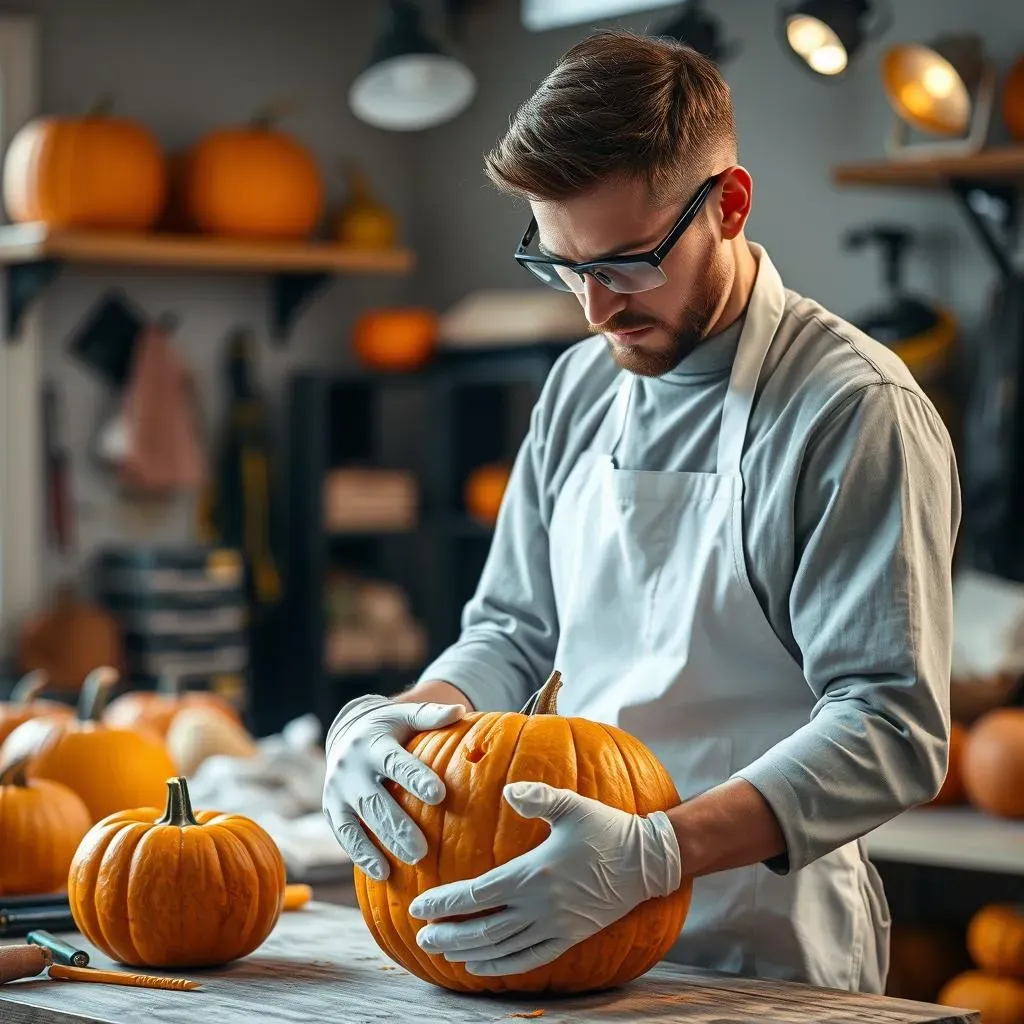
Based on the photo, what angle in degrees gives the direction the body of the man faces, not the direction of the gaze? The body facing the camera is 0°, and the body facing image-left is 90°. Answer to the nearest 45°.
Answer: approximately 45°

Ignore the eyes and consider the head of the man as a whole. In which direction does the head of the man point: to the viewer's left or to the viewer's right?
to the viewer's left

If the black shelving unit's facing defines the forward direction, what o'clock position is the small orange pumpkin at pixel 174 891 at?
The small orange pumpkin is roughly at 12 o'clock from the black shelving unit.

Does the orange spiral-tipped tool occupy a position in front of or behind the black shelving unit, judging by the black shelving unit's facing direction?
in front

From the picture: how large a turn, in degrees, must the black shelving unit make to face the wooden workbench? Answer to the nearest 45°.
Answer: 0° — it already faces it

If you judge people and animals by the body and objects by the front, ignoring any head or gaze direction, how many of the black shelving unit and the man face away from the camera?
0
